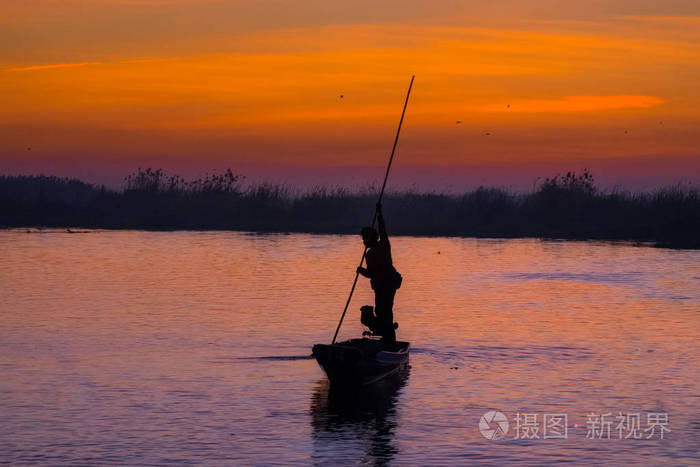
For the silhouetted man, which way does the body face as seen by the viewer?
to the viewer's left
